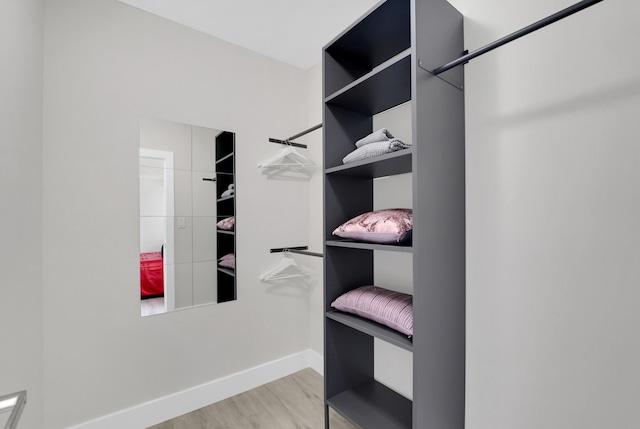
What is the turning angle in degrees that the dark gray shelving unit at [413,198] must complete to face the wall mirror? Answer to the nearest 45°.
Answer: approximately 45° to its right

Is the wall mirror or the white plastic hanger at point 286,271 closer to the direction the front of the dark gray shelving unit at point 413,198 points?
the wall mirror

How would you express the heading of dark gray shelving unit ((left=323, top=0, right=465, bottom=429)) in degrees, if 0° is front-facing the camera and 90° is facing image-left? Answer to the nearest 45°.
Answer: approximately 45°

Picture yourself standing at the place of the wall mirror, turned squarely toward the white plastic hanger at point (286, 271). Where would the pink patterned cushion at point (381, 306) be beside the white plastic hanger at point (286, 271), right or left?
right

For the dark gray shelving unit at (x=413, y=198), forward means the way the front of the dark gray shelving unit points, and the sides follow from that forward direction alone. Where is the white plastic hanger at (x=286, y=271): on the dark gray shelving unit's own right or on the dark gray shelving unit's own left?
on the dark gray shelving unit's own right
